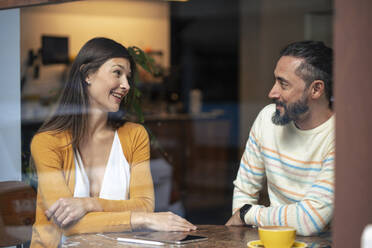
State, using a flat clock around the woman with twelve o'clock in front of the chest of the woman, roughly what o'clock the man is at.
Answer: The man is roughly at 10 o'clock from the woman.

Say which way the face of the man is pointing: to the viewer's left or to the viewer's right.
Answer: to the viewer's left

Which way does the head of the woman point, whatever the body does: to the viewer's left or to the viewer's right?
to the viewer's right

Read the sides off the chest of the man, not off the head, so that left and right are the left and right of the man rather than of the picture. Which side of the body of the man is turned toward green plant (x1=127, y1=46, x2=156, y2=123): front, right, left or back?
right

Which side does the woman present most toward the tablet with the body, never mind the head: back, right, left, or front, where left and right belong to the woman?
front

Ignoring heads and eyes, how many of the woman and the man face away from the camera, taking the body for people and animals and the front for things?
0

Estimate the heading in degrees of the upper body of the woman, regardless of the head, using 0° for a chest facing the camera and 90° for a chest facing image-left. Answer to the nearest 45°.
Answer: approximately 0°
